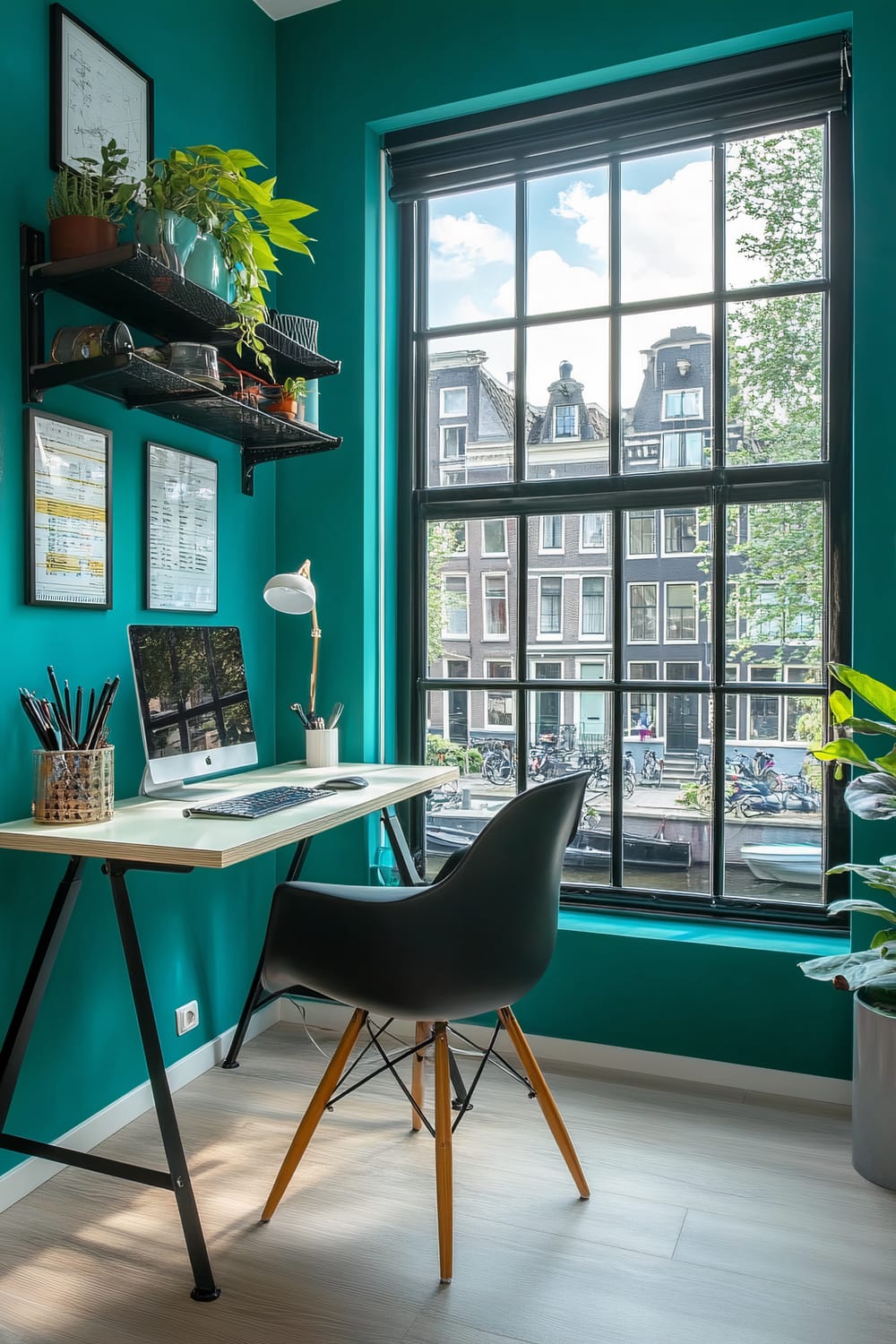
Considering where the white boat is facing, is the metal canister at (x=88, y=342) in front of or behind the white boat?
in front

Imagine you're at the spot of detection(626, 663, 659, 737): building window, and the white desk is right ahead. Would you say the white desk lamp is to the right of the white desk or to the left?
right

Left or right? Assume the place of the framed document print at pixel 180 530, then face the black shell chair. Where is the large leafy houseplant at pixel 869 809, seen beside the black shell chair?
left

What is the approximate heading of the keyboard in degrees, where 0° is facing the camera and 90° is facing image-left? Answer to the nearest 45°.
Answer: approximately 315°

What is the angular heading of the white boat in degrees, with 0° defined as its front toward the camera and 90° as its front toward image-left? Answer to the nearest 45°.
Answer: approximately 90°

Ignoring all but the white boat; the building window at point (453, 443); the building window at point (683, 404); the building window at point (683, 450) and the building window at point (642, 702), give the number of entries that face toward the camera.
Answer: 4

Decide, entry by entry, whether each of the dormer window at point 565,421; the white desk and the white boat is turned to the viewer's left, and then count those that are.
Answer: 1

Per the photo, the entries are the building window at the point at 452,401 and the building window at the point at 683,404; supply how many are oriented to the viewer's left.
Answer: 0

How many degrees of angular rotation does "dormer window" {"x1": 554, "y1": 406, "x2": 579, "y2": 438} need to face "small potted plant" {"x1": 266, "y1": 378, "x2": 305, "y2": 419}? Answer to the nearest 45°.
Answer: approximately 45° to its right

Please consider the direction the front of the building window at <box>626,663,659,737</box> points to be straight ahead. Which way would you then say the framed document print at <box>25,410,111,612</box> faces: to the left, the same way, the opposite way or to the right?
to the left
